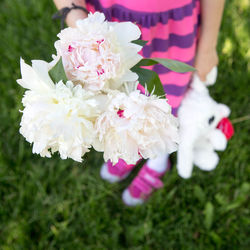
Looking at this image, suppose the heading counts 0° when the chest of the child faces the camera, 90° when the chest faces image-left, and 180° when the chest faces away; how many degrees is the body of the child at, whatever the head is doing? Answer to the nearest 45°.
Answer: approximately 45°
